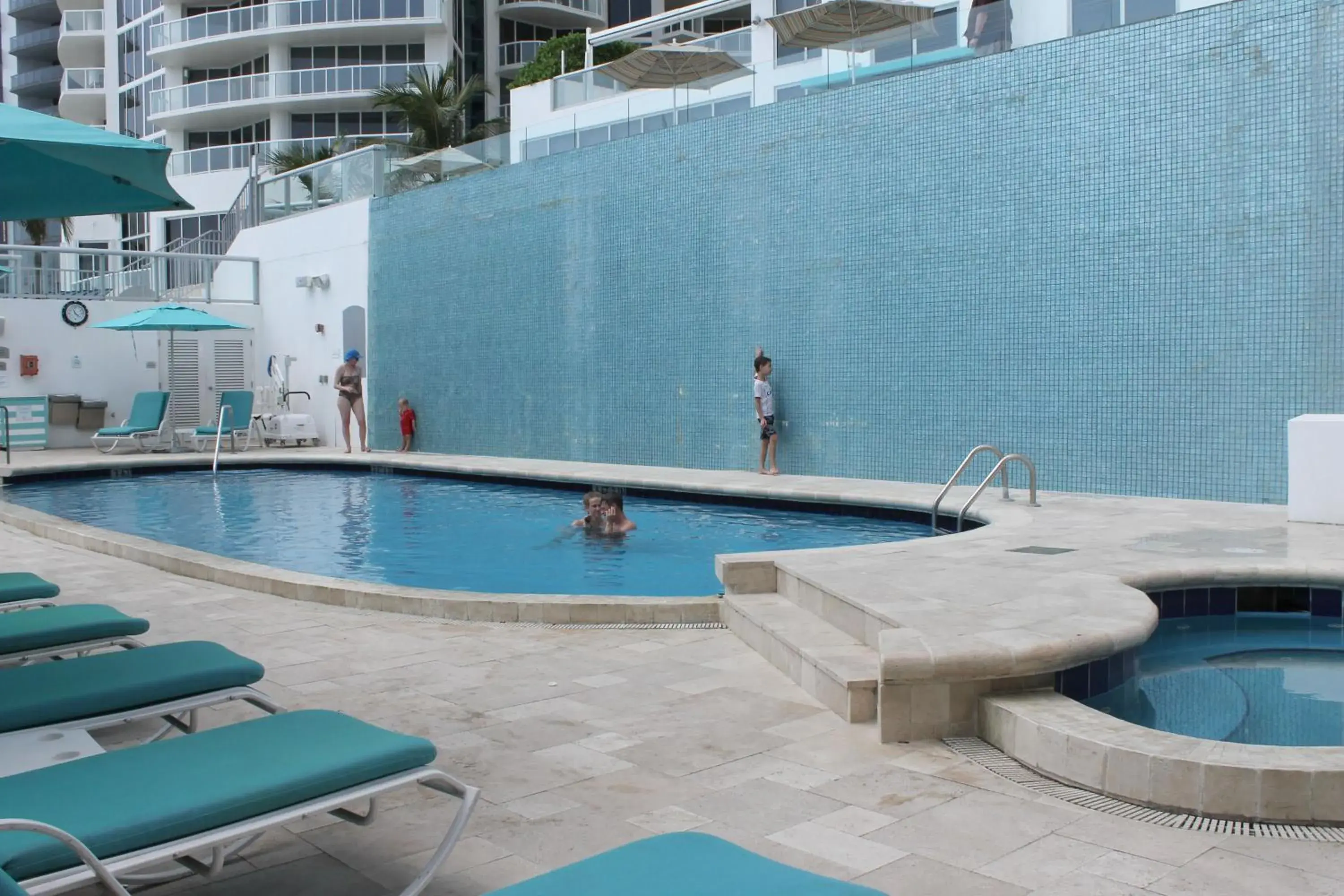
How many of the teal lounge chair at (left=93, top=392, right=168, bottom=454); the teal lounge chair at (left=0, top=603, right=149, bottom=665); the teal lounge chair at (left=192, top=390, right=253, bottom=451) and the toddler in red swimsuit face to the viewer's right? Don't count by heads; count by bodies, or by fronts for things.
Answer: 1

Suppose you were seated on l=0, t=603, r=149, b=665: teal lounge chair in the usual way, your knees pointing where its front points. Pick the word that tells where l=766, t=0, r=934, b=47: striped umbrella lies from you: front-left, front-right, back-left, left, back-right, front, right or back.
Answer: front-left

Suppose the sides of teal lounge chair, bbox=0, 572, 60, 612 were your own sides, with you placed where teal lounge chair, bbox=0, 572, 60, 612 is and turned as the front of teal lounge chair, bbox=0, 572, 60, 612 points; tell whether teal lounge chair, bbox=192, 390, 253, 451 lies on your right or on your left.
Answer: on your left

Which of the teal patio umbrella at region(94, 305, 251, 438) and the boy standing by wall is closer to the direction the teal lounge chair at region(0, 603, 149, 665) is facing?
the boy standing by wall

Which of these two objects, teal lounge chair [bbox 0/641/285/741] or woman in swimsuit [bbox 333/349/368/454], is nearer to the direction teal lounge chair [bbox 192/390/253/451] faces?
the teal lounge chair

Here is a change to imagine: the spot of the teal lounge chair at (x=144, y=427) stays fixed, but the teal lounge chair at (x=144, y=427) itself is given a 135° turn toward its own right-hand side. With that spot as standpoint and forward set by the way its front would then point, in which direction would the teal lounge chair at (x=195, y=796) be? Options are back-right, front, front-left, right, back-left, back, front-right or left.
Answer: back

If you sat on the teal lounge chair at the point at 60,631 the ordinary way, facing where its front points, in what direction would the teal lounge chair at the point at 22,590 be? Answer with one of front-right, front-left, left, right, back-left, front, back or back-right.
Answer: left

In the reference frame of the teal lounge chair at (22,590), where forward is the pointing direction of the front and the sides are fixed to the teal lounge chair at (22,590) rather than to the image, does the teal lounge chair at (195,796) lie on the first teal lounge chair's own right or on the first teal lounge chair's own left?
on the first teal lounge chair's own right

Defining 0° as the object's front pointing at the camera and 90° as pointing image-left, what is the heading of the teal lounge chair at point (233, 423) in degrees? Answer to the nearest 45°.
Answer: approximately 45°

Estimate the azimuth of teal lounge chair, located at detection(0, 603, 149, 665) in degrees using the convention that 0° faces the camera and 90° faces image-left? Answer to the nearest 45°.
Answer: approximately 270°

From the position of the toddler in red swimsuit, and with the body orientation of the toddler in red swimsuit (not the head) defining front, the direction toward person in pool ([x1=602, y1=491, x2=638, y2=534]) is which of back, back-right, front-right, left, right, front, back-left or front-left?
left

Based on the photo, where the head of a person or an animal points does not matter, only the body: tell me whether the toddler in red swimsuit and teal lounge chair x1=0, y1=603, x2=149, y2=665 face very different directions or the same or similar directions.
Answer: very different directions

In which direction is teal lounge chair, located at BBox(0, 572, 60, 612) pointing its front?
to the viewer's right

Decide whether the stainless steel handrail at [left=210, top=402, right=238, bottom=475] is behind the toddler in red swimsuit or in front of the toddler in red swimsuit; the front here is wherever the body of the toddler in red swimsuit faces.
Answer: in front
